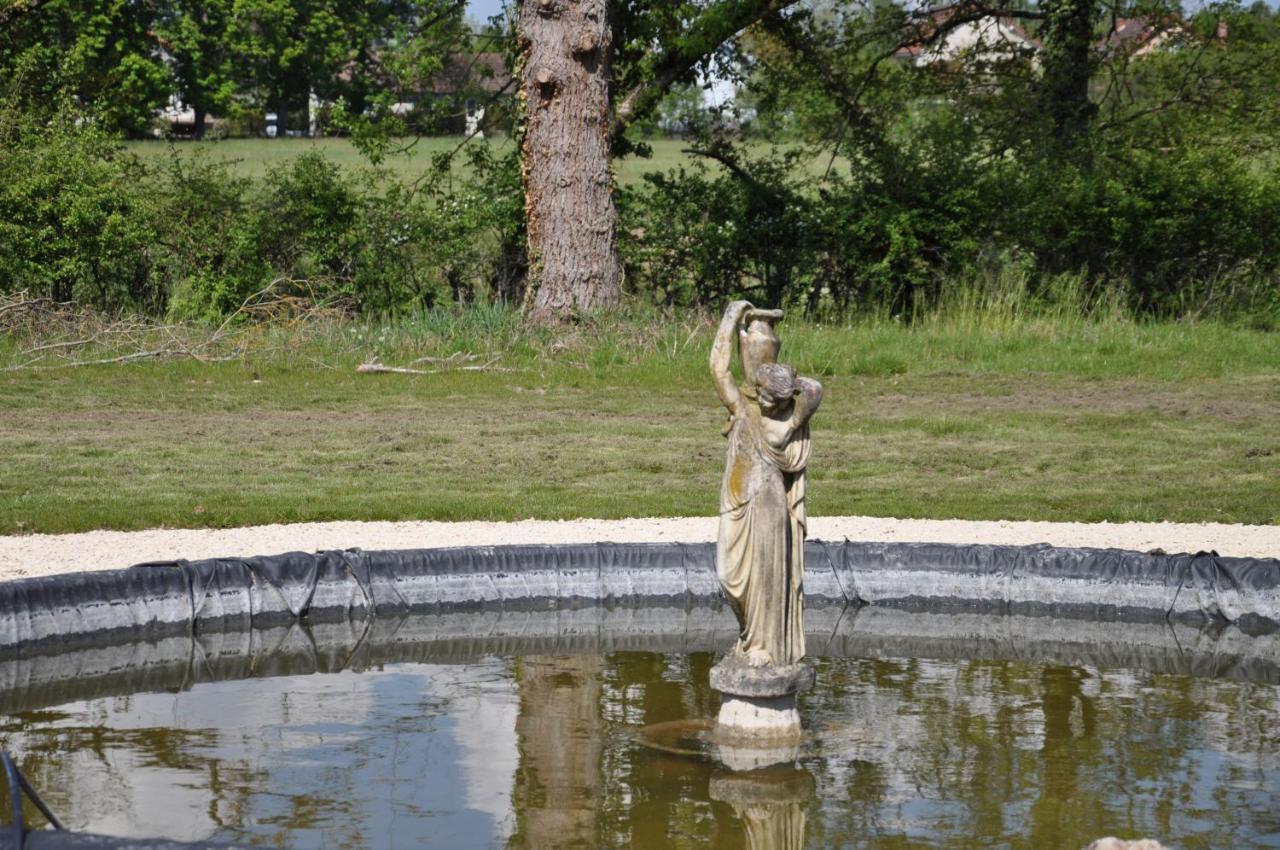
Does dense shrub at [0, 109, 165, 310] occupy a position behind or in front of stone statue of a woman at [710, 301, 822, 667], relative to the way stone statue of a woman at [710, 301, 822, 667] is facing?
behind

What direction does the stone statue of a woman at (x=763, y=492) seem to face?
toward the camera

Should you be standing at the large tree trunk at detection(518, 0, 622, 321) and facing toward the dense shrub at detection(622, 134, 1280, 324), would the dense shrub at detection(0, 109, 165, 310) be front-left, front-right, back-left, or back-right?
back-left

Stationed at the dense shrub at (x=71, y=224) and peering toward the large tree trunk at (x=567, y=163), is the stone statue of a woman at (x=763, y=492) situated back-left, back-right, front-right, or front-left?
front-right

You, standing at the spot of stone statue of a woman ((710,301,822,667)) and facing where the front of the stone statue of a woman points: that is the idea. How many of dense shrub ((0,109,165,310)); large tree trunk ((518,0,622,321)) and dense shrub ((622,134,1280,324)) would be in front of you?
0

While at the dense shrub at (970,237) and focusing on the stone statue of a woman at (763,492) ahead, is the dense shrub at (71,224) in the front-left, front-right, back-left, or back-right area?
front-right

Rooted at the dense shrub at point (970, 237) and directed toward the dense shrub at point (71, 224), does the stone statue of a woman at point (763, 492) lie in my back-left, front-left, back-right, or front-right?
front-left

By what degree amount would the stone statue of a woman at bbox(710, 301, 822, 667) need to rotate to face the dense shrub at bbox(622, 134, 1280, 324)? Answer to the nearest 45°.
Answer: approximately 180°

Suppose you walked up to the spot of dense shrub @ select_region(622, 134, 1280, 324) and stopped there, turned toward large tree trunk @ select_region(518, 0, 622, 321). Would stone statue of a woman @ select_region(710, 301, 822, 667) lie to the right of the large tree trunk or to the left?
left

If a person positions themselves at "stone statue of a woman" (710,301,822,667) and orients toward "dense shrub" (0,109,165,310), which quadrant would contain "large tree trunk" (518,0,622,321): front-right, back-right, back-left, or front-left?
front-right

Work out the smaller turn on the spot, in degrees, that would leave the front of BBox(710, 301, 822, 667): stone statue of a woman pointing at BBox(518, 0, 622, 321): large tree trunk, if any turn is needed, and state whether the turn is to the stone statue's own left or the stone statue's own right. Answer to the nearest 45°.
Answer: approximately 180°
